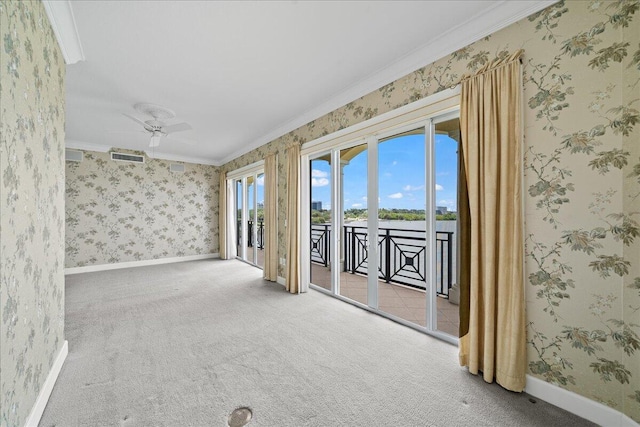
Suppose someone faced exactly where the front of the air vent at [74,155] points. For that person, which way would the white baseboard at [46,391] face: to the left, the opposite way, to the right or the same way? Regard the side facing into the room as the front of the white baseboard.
to the left

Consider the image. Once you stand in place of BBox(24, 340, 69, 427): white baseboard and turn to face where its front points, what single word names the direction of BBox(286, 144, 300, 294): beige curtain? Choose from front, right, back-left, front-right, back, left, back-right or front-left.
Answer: front

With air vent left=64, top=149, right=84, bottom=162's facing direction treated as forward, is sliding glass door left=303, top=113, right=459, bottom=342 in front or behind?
in front

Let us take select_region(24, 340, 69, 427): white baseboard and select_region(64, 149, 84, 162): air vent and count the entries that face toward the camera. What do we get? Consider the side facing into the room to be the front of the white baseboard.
1

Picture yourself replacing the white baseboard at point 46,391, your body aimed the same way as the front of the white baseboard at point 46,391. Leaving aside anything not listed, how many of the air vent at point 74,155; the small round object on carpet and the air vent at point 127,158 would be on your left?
2

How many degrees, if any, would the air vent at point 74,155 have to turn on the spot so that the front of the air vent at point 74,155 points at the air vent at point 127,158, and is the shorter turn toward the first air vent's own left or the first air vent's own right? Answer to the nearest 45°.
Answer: approximately 90° to the first air vent's own left

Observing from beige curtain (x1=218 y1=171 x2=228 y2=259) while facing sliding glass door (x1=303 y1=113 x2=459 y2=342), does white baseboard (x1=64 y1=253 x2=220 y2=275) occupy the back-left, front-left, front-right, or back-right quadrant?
back-right

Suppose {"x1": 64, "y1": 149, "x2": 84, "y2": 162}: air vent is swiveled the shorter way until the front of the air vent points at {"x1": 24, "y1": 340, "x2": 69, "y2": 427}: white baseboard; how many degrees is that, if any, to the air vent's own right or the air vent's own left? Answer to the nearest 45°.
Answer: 0° — it already faces it

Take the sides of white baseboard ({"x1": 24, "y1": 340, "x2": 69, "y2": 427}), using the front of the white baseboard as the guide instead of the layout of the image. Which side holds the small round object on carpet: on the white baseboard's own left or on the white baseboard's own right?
on the white baseboard's own right

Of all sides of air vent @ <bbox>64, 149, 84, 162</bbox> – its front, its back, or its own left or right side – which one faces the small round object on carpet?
front

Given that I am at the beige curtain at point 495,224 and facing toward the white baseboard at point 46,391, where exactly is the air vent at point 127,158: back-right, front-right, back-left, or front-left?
front-right

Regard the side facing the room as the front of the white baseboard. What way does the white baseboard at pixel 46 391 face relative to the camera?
to the viewer's right

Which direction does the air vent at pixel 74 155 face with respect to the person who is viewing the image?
facing the viewer
